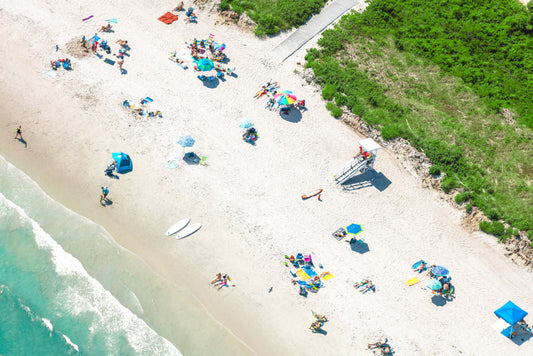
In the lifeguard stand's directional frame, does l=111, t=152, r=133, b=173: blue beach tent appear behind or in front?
in front

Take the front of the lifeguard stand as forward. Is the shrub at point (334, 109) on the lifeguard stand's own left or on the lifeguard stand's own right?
on the lifeguard stand's own right

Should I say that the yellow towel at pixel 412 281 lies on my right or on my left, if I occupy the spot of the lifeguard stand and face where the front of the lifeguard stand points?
on my left

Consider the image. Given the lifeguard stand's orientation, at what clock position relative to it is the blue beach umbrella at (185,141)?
The blue beach umbrella is roughly at 1 o'clock from the lifeguard stand.

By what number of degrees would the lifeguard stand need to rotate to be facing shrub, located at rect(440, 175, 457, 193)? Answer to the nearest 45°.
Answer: approximately 135° to its left

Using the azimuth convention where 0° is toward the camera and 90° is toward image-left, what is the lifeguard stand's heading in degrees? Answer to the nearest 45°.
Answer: approximately 45°

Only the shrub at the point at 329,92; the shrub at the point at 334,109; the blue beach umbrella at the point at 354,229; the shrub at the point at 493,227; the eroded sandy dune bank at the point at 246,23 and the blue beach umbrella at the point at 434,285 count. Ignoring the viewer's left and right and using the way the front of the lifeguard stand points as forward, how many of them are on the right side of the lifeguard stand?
3

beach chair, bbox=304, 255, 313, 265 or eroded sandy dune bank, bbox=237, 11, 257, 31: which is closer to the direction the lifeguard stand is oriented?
the beach chair

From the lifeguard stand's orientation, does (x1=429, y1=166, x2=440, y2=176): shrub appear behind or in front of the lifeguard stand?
behind

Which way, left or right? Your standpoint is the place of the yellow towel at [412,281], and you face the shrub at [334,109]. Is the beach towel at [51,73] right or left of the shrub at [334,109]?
left

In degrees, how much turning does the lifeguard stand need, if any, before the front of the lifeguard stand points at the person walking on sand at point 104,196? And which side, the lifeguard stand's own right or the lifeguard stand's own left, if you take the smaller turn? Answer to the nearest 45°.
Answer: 0° — it already faces them

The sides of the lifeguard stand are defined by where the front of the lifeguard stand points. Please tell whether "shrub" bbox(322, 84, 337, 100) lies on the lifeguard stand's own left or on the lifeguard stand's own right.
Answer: on the lifeguard stand's own right
